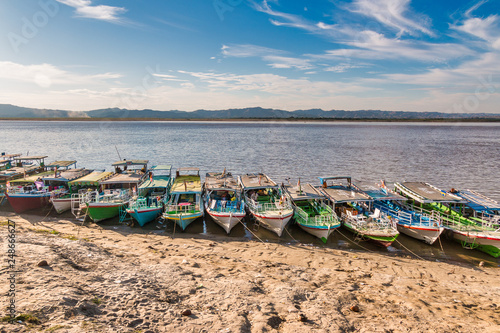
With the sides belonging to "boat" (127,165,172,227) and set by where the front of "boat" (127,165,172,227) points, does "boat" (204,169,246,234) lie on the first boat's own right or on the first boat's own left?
on the first boat's own left

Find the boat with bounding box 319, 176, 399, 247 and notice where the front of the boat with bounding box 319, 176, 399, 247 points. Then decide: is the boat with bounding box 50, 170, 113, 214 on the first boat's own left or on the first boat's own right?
on the first boat's own right

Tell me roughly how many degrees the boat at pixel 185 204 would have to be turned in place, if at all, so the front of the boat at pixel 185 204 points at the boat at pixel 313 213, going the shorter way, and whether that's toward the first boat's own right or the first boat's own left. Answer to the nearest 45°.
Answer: approximately 90° to the first boat's own left

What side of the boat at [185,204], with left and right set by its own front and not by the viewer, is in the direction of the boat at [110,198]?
right

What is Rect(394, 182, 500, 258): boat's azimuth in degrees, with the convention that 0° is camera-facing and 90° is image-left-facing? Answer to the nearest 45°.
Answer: approximately 315°

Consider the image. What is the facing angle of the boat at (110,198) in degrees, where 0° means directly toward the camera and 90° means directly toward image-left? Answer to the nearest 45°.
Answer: approximately 45°

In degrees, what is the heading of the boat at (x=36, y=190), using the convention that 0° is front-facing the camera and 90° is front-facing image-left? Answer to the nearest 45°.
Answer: approximately 45°

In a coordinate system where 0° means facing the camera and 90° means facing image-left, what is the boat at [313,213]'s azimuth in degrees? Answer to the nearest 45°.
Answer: approximately 315°
